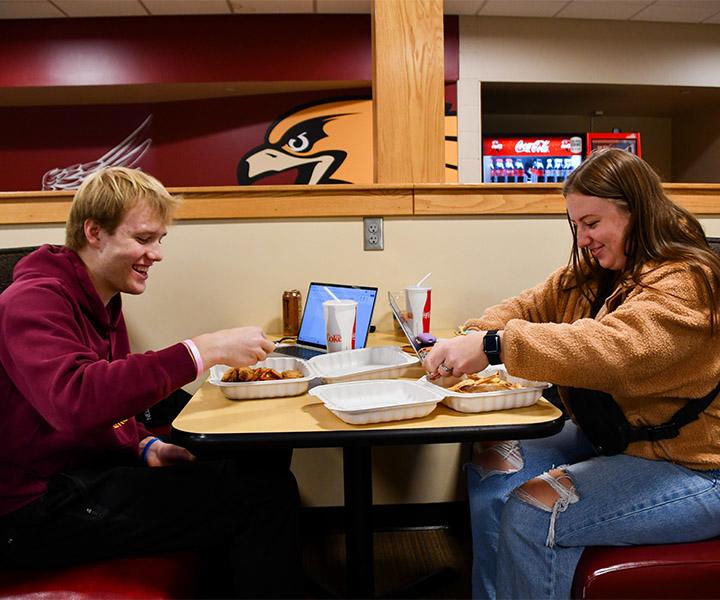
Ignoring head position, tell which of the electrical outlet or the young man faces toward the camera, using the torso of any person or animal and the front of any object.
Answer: the electrical outlet

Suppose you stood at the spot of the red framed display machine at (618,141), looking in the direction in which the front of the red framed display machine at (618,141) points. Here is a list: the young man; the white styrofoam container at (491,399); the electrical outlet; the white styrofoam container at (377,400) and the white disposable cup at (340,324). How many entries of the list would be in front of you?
5

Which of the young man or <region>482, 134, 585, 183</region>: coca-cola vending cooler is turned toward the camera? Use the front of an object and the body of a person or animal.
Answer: the coca-cola vending cooler

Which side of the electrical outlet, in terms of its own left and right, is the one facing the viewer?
front

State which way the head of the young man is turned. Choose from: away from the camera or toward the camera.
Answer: toward the camera

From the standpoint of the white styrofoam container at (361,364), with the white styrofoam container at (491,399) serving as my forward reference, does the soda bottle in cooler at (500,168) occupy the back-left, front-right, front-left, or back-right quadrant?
back-left

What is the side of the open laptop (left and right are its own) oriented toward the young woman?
left

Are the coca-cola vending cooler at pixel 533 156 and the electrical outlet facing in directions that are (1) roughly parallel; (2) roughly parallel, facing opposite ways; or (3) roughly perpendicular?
roughly parallel

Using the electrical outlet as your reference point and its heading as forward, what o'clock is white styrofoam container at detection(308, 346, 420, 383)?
The white styrofoam container is roughly at 12 o'clock from the electrical outlet.

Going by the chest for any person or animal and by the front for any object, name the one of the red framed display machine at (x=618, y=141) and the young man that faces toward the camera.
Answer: the red framed display machine

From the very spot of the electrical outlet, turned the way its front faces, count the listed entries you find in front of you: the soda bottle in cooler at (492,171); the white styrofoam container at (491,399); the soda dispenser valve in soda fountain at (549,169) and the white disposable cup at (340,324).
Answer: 2

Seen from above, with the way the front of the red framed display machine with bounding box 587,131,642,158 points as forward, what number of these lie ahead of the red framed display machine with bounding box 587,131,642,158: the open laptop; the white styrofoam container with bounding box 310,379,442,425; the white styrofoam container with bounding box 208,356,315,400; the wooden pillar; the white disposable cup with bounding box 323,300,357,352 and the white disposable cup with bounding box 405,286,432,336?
6

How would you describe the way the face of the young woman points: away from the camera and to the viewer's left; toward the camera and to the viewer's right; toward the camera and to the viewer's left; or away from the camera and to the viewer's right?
toward the camera and to the viewer's left

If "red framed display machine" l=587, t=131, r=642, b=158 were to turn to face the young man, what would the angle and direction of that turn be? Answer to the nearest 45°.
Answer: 0° — it already faces them

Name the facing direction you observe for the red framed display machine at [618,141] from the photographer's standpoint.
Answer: facing the viewer

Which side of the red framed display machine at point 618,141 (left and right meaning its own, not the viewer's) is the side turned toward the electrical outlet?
front

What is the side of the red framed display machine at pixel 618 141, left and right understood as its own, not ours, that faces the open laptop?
front

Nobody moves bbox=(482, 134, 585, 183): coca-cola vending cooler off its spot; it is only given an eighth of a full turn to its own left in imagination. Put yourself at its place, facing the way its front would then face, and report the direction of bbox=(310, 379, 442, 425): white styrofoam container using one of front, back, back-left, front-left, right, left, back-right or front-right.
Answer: front-right

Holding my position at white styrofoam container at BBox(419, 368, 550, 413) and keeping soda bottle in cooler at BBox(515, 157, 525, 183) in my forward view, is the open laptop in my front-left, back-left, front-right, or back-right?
front-left

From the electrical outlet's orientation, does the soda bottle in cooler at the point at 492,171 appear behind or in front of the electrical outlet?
behind
